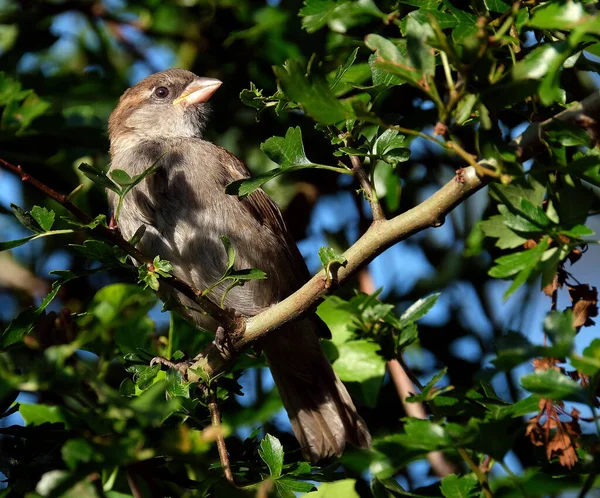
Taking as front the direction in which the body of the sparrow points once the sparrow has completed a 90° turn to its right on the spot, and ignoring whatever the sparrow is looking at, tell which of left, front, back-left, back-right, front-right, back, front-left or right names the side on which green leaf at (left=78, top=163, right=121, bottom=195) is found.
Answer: front-left

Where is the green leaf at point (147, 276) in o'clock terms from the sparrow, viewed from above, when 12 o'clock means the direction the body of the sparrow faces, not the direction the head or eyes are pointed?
The green leaf is roughly at 1 o'clock from the sparrow.

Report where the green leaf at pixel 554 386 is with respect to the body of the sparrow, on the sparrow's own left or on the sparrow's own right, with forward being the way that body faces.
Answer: on the sparrow's own left

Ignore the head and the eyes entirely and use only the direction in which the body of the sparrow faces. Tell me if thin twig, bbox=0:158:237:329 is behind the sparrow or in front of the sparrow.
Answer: in front

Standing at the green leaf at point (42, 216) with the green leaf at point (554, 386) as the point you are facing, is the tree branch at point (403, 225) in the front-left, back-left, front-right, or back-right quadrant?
front-left

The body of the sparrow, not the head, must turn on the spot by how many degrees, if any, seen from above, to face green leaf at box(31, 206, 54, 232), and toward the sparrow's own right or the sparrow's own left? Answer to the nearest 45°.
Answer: approximately 45° to the sparrow's own right

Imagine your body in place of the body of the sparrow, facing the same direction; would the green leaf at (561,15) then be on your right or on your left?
on your left

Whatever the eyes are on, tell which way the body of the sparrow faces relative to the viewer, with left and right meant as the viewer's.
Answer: facing the viewer and to the left of the viewer
